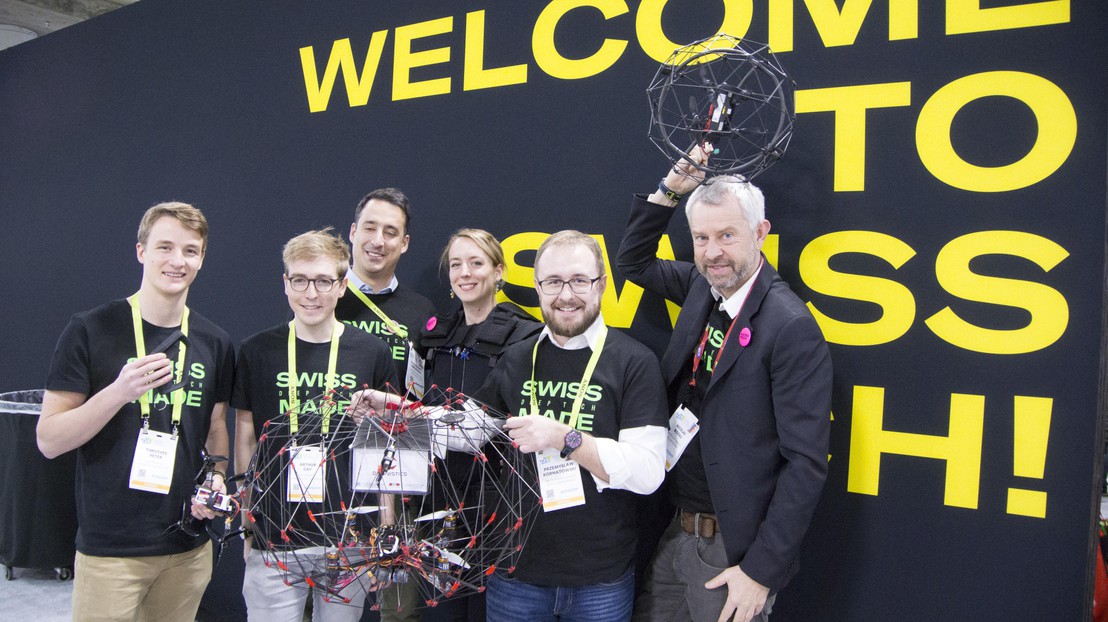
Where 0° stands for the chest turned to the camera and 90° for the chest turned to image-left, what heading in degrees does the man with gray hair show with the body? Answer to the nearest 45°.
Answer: approximately 45°

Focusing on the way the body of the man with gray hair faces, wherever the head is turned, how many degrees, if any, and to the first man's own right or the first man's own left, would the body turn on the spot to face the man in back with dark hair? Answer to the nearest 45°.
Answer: approximately 45° to the first man's own right

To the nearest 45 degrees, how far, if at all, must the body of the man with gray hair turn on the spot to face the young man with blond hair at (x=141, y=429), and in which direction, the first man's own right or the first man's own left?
approximately 45° to the first man's own right

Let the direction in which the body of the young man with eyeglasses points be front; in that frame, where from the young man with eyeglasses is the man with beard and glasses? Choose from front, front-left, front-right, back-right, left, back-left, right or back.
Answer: front-left

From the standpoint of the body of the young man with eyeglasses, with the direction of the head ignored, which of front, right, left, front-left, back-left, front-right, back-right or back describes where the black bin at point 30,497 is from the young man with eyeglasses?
back-right

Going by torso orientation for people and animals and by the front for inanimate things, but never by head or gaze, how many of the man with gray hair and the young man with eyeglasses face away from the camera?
0

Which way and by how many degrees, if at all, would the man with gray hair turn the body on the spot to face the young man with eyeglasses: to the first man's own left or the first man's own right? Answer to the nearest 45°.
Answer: approximately 45° to the first man's own right
